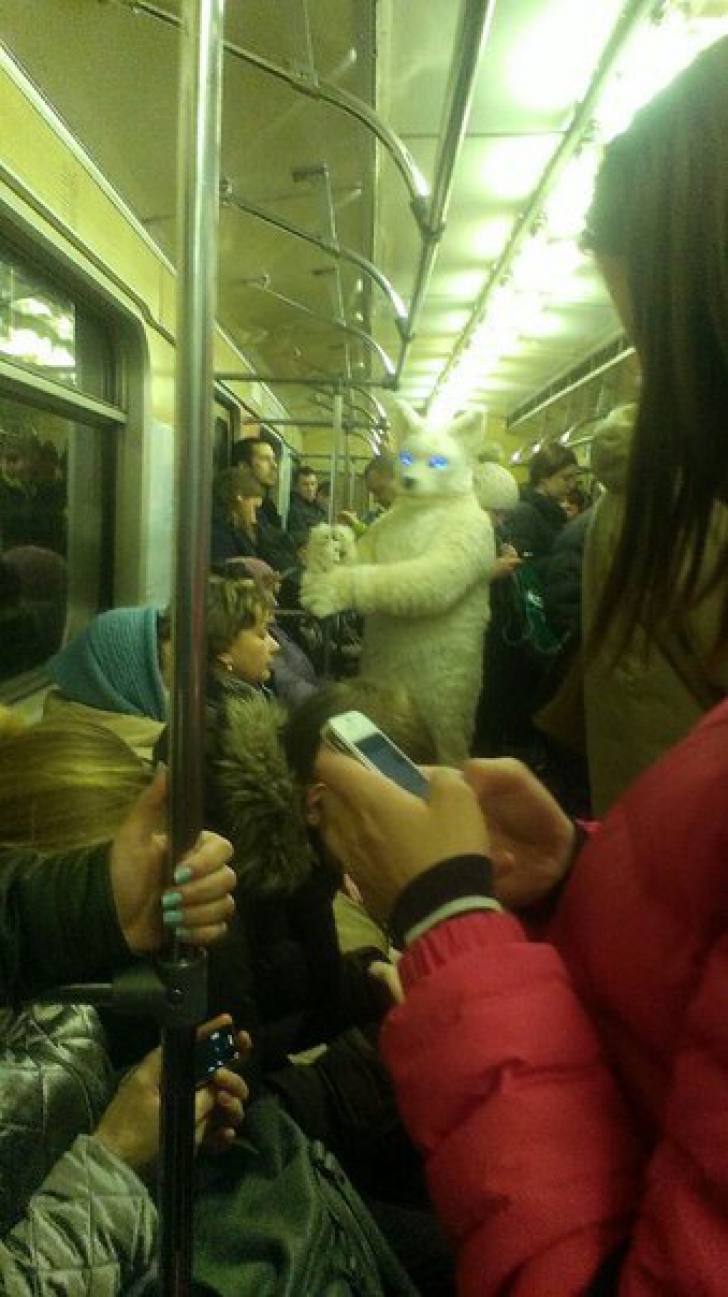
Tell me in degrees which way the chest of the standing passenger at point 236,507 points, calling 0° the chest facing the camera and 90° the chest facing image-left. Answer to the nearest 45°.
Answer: approximately 270°

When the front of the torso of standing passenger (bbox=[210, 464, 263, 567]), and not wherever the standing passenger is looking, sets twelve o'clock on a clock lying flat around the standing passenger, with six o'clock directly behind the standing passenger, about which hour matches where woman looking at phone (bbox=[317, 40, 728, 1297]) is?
The woman looking at phone is roughly at 3 o'clock from the standing passenger.

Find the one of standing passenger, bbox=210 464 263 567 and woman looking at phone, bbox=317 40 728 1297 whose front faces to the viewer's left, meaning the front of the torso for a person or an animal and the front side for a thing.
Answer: the woman looking at phone

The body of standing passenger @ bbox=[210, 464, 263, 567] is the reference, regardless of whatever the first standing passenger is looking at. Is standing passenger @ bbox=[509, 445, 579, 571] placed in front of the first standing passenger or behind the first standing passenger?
in front

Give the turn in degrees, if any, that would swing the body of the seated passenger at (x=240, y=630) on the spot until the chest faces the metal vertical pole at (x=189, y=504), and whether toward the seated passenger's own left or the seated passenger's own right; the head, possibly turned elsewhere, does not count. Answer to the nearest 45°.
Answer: approximately 90° to the seated passenger's own right

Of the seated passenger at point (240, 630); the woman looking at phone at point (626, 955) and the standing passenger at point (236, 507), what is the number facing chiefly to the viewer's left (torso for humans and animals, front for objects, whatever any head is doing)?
1

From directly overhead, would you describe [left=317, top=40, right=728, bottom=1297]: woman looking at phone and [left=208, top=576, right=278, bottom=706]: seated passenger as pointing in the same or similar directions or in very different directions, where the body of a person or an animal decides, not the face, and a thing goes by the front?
very different directions

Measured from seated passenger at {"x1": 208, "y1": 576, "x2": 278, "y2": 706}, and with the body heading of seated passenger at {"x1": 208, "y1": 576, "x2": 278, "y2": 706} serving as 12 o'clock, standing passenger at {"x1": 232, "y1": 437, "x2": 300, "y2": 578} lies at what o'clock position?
standing passenger at {"x1": 232, "y1": 437, "x2": 300, "y2": 578} is roughly at 9 o'clock from seated passenger at {"x1": 208, "y1": 576, "x2": 278, "y2": 706}.

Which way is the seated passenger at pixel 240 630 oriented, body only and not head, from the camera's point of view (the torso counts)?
to the viewer's right

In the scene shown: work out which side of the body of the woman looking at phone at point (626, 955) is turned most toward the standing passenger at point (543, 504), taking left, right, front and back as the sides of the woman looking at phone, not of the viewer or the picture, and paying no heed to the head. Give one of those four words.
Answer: right

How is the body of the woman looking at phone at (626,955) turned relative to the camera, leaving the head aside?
to the viewer's left

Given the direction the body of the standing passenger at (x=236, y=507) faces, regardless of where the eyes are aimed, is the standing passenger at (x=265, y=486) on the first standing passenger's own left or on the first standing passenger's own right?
on the first standing passenger's own left
